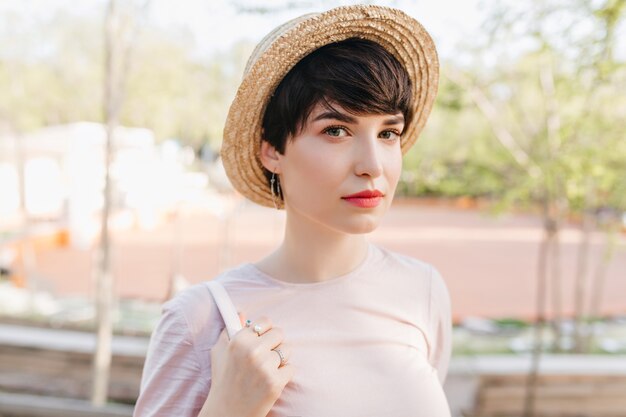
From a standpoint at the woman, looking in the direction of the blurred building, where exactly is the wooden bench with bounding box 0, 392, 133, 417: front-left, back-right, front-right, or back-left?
front-left

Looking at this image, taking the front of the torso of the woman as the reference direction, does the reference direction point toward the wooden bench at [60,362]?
no

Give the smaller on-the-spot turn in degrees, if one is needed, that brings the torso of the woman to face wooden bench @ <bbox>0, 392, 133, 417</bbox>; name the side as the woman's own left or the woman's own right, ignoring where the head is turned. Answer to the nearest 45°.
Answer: approximately 180°

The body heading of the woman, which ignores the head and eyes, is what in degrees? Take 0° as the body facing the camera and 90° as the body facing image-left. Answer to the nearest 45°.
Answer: approximately 315°

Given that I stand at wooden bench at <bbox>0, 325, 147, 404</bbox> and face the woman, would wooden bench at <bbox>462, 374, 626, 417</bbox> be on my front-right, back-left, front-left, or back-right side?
front-left

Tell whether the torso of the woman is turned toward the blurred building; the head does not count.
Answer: no
